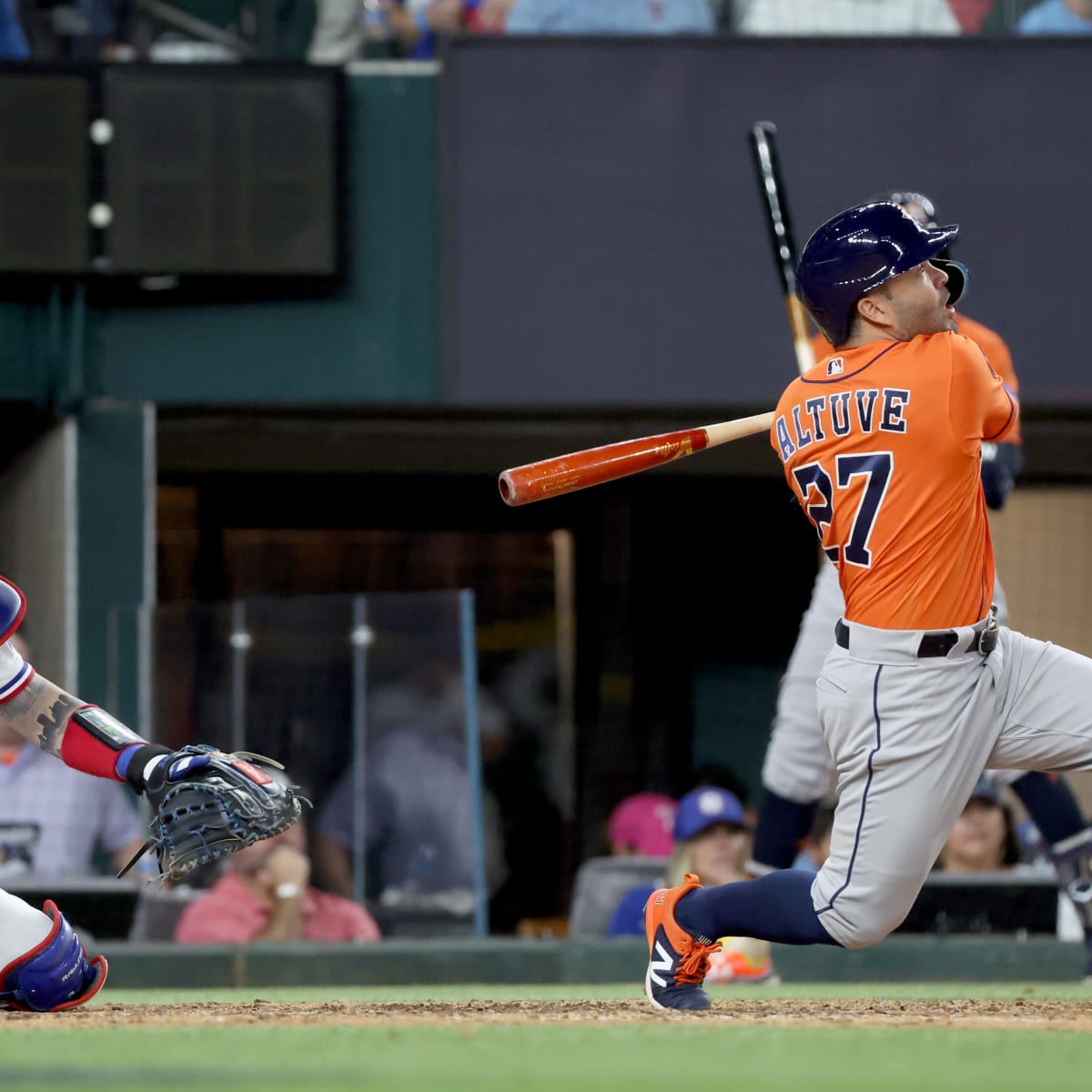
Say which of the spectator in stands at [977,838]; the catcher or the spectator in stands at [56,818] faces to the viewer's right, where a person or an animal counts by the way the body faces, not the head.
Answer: the catcher

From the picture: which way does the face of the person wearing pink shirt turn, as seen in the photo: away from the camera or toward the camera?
toward the camera

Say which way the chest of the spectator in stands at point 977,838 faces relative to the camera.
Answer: toward the camera

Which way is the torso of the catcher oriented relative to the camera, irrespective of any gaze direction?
to the viewer's right

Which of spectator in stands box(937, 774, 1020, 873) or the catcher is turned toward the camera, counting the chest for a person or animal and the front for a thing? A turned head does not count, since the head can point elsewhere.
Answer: the spectator in stands

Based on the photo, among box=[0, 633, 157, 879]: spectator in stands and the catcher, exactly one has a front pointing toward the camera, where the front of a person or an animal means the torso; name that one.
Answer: the spectator in stands

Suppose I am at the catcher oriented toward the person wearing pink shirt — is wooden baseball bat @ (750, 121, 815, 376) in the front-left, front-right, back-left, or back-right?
front-right

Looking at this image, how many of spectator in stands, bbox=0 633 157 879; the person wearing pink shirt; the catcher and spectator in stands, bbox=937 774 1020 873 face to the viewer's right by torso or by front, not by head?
1

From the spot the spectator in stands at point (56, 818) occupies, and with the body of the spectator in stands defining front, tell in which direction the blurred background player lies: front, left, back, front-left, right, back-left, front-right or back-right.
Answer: front-left

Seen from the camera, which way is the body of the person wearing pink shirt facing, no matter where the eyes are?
toward the camera

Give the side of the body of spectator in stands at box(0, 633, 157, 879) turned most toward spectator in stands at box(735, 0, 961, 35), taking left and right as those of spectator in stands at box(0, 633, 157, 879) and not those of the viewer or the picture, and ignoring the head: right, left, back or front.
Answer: left

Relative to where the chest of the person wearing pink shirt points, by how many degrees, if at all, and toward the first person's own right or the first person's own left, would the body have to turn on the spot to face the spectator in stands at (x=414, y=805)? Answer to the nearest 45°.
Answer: approximately 90° to the first person's own left

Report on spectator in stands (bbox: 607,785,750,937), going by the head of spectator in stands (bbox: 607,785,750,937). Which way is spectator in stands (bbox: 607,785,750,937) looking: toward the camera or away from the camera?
toward the camera
